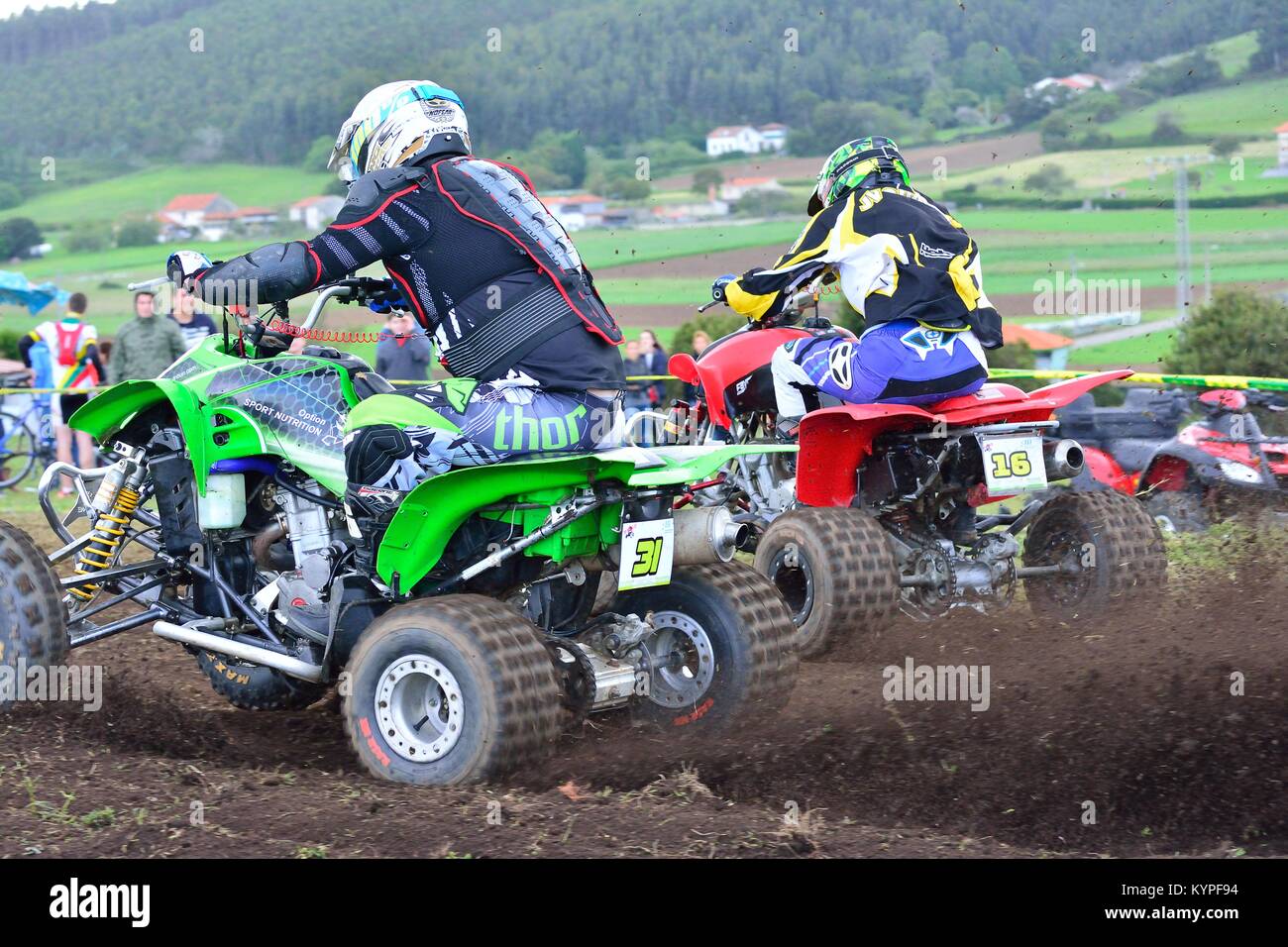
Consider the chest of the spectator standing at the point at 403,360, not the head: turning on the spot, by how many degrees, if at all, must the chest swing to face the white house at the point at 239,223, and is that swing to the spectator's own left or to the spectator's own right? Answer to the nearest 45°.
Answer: approximately 180°

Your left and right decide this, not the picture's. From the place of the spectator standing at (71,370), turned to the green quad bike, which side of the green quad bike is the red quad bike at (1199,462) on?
left

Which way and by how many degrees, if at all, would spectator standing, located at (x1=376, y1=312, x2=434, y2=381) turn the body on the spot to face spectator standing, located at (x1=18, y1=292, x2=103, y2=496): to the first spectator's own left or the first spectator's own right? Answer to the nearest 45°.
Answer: approximately 90° to the first spectator's own right

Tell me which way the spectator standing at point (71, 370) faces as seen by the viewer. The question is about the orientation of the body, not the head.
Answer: away from the camera

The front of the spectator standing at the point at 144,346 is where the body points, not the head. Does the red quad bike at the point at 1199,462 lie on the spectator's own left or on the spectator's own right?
on the spectator's own left
